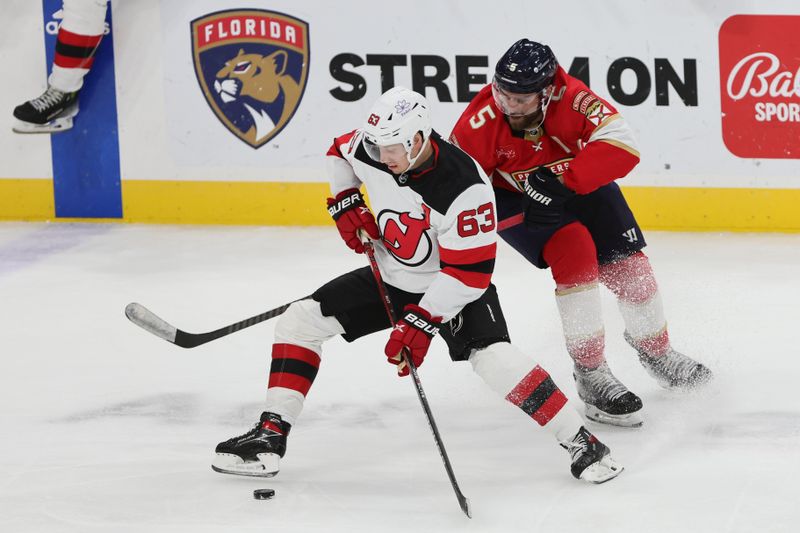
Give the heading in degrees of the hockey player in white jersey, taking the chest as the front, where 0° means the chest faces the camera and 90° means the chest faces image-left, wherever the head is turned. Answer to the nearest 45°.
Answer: approximately 45°

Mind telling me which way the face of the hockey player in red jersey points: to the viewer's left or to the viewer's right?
to the viewer's left

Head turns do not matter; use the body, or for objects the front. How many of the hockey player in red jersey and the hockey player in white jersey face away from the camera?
0

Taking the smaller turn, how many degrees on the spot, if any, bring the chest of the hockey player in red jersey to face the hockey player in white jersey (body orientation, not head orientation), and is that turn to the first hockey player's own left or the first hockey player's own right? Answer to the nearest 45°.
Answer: approximately 45° to the first hockey player's own right

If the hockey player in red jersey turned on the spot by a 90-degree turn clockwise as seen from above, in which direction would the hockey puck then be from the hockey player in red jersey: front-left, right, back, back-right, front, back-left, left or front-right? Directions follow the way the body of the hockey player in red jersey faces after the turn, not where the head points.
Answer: front-left

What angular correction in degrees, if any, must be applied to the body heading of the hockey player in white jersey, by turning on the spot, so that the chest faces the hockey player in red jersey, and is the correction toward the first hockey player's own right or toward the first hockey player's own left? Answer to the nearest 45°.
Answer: approximately 180°

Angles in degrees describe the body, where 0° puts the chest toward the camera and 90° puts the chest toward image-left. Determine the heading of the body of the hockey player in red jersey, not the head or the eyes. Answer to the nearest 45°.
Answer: approximately 0°
